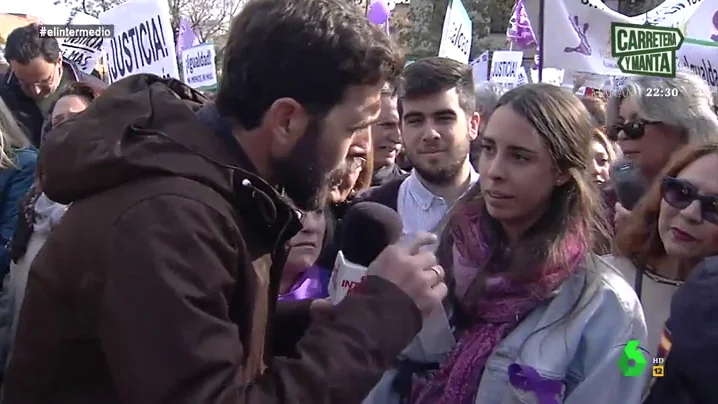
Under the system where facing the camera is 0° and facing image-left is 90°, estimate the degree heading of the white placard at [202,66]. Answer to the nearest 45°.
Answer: approximately 0°

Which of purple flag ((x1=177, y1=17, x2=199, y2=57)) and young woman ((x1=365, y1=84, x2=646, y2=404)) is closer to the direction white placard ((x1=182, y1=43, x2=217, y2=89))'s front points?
the young woman

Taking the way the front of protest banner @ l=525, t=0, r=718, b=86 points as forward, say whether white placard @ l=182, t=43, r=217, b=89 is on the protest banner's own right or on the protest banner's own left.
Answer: on the protest banner's own right

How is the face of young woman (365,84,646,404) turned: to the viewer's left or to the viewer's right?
to the viewer's left

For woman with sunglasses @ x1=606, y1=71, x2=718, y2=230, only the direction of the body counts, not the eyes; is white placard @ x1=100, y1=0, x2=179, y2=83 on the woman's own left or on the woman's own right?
on the woman's own right

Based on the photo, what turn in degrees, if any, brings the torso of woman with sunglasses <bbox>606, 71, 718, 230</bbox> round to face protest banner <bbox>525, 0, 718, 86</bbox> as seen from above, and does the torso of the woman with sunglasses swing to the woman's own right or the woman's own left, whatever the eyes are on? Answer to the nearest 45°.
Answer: approximately 135° to the woman's own right

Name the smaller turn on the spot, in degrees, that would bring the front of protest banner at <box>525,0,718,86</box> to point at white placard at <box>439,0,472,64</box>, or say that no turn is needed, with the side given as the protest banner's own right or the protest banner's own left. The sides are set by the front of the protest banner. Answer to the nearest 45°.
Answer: approximately 135° to the protest banner's own right
